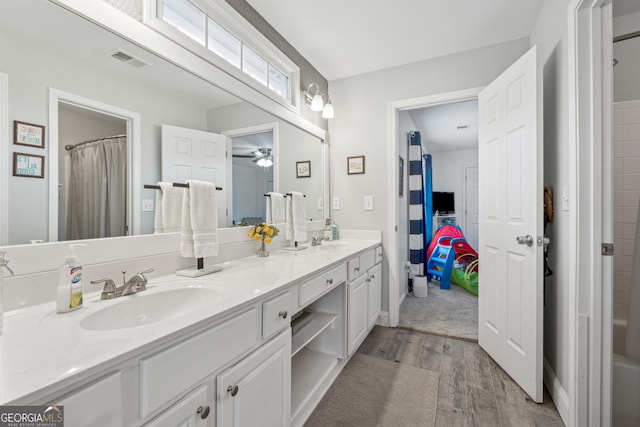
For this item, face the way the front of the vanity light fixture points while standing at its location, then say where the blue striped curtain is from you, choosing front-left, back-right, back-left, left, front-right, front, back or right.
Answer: left

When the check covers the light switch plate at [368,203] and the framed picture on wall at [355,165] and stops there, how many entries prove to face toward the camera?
2

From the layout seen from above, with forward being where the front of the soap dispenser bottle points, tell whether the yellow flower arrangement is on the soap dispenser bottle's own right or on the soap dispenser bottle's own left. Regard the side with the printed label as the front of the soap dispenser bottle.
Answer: on the soap dispenser bottle's own left

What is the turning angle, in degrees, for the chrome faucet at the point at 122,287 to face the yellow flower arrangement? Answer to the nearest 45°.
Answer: approximately 90° to its left
